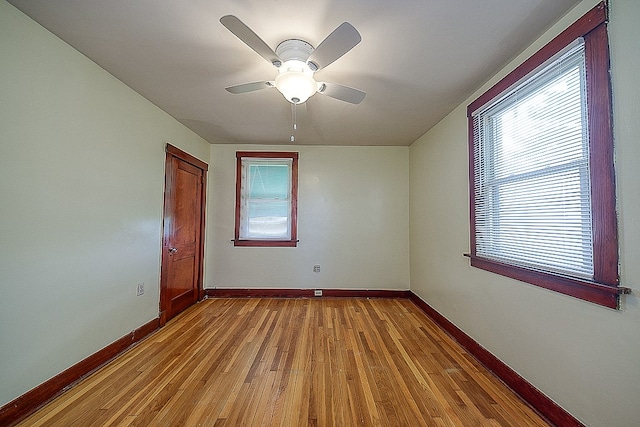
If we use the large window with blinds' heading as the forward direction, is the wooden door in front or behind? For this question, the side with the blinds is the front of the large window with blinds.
in front

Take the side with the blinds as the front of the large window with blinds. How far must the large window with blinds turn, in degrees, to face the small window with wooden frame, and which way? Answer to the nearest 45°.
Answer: approximately 45° to its right

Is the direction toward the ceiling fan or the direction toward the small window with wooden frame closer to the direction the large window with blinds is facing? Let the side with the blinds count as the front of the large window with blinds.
the ceiling fan

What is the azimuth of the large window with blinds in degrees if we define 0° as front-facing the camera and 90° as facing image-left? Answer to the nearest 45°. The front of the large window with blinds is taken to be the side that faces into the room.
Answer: approximately 45°

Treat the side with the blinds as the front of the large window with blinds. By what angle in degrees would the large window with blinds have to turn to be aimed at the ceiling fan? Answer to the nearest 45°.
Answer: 0° — it already faces it
